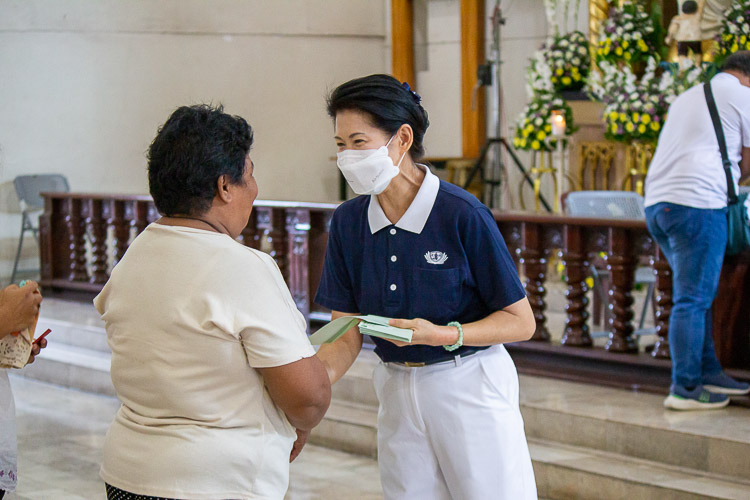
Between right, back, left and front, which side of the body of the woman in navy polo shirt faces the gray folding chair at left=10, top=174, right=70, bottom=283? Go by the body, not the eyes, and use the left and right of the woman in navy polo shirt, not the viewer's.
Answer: right

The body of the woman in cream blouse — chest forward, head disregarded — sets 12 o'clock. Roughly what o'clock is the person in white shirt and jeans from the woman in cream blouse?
The person in white shirt and jeans is roughly at 12 o'clock from the woman in cream blouse.

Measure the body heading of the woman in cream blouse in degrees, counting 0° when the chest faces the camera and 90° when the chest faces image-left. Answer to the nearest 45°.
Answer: approximately 225°

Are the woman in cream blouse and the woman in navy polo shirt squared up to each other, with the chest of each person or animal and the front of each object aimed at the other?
yes

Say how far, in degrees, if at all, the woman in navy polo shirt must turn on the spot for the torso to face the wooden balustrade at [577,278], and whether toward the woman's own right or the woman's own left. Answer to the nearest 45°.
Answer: approximately 135° to the woman's own right

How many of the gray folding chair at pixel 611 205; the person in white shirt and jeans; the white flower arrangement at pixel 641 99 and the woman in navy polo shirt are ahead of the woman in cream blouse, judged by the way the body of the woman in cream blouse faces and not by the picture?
4

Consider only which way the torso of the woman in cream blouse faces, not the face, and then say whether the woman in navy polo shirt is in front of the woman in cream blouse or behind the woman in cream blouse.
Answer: in front

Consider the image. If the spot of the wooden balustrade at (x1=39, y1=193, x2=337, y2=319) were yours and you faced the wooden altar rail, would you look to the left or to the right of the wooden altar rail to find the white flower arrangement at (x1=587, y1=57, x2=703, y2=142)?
left

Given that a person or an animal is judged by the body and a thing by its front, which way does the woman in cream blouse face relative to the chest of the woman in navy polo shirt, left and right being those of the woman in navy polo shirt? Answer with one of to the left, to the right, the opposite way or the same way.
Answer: the opposite way

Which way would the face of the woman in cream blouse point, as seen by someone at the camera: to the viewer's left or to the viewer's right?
to the viewer's right

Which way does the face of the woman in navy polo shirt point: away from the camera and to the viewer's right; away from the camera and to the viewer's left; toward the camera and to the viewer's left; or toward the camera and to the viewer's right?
toward the camera and to the viewer's left

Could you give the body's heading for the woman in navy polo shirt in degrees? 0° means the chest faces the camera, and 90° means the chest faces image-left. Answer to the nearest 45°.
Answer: approximately 45°

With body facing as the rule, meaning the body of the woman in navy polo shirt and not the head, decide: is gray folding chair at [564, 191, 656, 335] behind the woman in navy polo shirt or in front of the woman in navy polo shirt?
behind

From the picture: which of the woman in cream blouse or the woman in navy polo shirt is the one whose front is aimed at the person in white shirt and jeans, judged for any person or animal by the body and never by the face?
the woman in cream blouse

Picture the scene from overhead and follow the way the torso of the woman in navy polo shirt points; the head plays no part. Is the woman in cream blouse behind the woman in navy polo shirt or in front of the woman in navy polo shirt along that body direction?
in front
